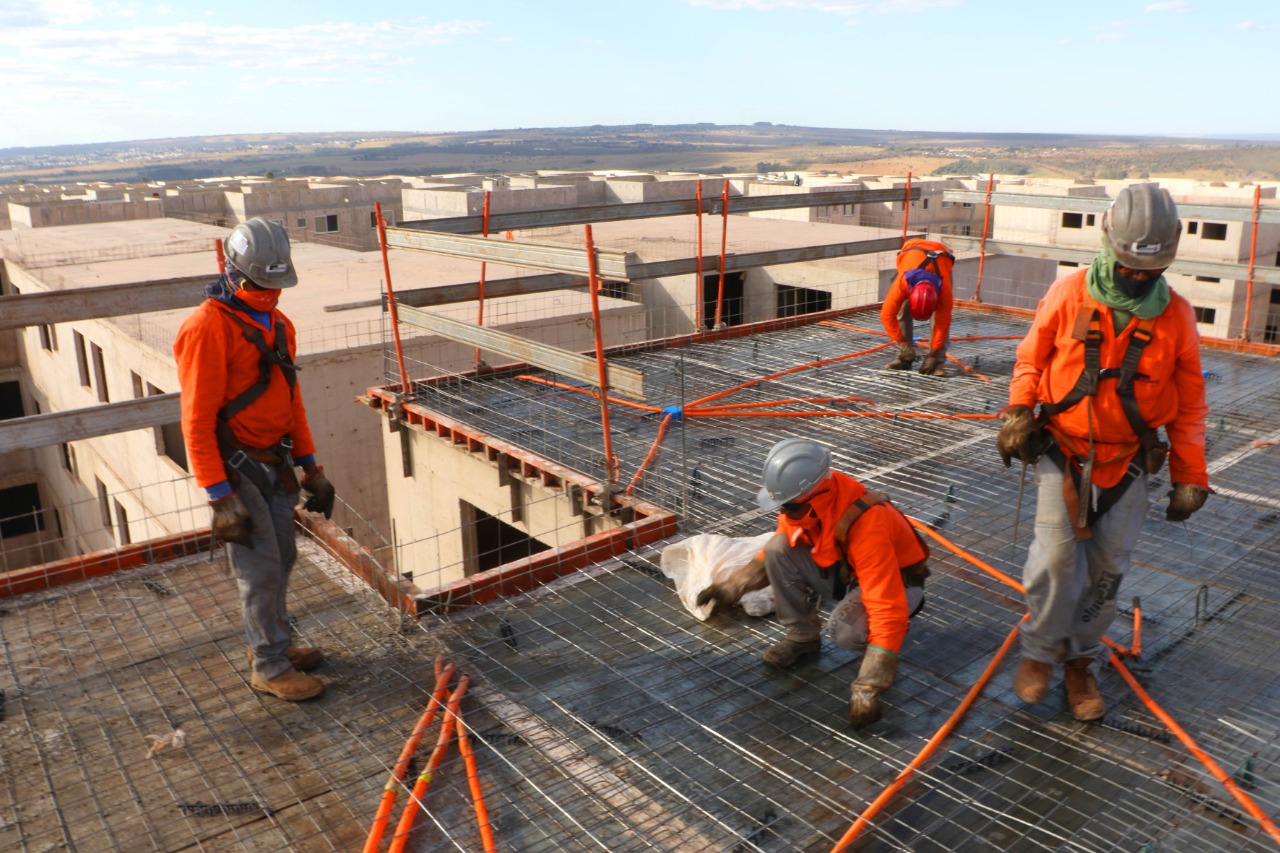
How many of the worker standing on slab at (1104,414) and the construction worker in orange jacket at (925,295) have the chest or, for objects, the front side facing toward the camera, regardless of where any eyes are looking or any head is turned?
2

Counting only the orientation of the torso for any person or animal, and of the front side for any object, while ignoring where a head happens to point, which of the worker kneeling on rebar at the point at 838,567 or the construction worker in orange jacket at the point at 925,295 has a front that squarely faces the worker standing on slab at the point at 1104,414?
the construction worker in orange jacket

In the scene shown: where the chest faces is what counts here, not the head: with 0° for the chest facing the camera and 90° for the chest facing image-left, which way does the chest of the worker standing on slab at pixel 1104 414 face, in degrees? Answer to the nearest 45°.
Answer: approximately 0°

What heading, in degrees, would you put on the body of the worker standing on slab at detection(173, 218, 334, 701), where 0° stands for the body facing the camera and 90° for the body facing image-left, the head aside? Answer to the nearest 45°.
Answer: approximately 315°

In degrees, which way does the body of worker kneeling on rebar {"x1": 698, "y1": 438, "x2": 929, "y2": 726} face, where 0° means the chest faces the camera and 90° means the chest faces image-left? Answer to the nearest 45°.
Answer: approximately 45°

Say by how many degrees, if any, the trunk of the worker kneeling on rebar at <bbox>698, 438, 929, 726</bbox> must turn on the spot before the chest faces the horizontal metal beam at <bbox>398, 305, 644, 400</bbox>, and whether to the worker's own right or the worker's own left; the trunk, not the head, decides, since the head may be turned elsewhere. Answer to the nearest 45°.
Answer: approximately 90° to the worker's own right

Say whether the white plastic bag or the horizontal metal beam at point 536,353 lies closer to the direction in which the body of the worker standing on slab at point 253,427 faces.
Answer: the white plastic bag

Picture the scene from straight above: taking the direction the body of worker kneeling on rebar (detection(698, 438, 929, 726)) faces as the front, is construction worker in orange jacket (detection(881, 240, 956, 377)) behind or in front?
behind
